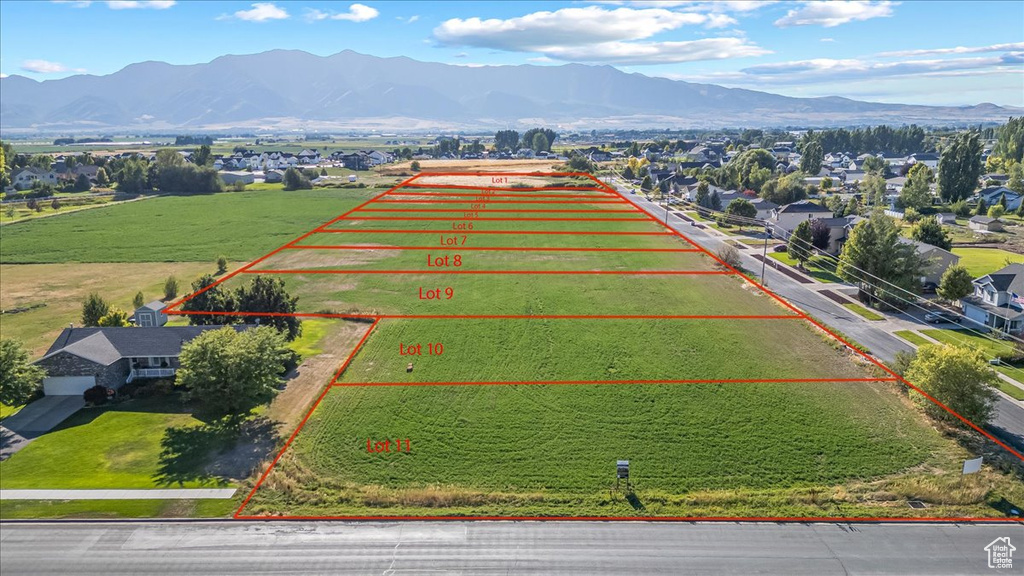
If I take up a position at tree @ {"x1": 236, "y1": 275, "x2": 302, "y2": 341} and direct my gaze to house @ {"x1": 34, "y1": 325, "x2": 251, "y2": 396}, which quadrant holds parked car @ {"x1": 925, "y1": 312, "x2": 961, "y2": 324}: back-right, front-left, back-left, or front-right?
back-left

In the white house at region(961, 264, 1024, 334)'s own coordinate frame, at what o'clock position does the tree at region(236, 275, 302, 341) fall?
The tree is roughly at 12 o'clock from the white house.

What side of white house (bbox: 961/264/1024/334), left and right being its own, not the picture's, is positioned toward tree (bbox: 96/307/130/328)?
front

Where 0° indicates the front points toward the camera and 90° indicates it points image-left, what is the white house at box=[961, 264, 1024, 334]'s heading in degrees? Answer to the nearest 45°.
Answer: approximately 45°

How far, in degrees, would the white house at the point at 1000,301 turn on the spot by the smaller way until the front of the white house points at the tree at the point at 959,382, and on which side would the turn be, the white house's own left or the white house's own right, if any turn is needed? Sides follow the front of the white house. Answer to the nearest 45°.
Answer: approximately 45° to the white house's own left

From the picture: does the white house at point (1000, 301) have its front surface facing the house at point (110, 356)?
yes

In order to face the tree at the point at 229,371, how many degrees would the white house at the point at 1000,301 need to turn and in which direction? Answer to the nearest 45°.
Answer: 0° — it already faces it

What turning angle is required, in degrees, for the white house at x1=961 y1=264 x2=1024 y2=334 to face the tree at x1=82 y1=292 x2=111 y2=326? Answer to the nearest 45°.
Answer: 0° — it already faces it

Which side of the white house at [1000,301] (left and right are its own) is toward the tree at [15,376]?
front
